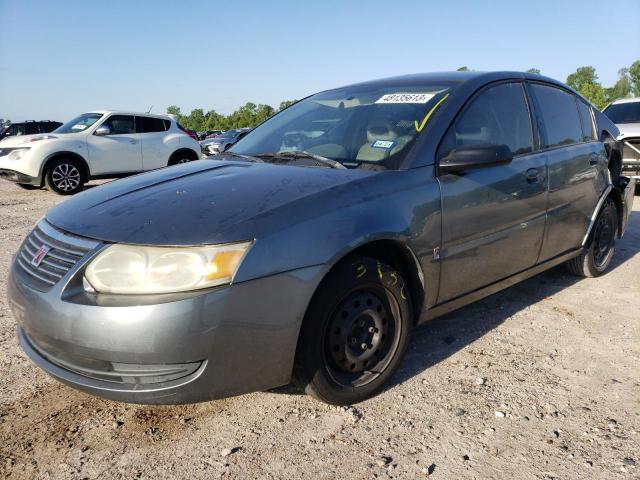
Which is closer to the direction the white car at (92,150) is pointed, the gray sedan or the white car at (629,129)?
the gray sedan

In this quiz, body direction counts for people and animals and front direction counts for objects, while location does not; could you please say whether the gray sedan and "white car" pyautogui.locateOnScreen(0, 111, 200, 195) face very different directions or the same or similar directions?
same or similar directions

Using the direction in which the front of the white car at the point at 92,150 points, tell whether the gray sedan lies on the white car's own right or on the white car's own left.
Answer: on the white car's own left

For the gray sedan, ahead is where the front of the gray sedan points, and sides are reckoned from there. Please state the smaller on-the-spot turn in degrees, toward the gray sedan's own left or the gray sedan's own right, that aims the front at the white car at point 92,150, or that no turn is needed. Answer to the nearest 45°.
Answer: approximately 90° to the gray sedan's own right

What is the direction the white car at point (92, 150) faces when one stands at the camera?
facing the viewer and to the left of the viewer

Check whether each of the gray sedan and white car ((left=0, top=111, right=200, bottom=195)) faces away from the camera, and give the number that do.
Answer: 0

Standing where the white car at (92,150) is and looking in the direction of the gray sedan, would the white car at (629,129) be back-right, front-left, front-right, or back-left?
front-left

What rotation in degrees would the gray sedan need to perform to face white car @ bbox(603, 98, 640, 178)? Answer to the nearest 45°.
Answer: approximately 180°
